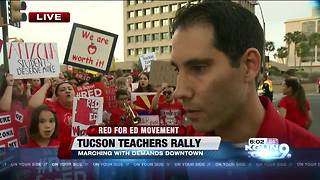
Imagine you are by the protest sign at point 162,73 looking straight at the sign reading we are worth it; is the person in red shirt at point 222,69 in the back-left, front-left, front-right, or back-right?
front-left

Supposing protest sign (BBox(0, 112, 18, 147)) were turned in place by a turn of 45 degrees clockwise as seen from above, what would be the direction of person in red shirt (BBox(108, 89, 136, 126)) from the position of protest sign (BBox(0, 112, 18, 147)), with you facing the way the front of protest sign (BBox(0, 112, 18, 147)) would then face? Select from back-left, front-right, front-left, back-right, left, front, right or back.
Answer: back-left

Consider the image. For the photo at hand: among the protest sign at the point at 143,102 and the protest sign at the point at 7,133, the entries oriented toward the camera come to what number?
2

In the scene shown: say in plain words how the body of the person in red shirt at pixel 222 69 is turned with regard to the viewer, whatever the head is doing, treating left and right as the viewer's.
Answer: facing the viewer and to the left of the viewer

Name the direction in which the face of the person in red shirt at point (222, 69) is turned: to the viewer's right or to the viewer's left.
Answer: to the viewer's left

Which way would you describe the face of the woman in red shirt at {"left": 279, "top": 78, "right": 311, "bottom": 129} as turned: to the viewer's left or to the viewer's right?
to the viewer's left

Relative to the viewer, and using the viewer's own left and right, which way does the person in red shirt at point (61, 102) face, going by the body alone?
facing the viewer and to the right of the viewer

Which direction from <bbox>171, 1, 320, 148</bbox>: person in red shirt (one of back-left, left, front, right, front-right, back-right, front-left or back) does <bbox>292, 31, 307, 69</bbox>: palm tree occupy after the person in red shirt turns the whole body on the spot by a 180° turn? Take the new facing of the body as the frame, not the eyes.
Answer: front
